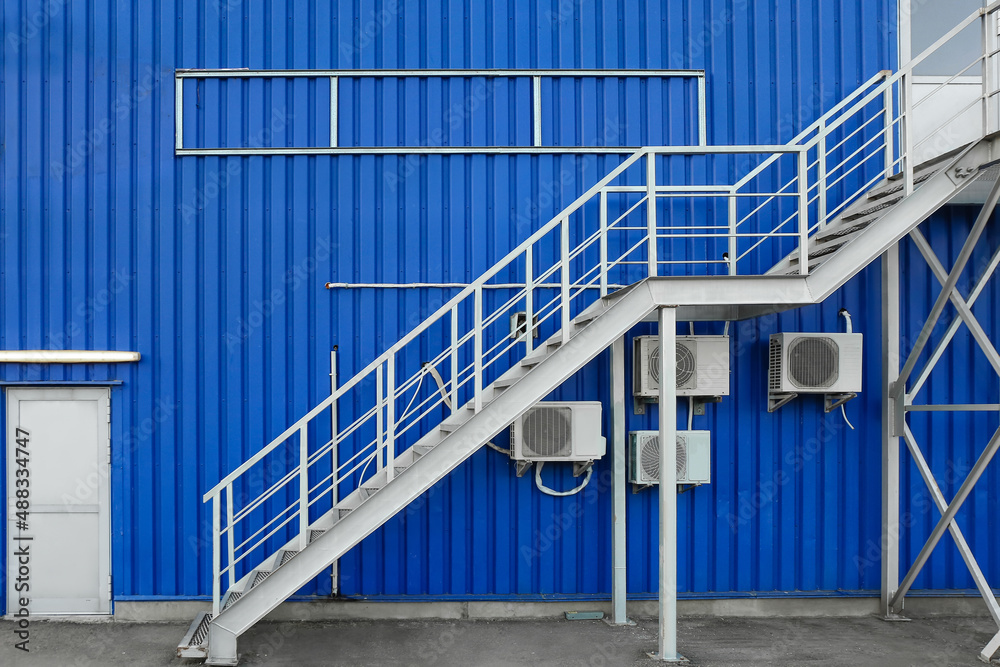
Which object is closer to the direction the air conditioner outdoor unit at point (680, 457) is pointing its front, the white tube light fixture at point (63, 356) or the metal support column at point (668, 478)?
the metal support column

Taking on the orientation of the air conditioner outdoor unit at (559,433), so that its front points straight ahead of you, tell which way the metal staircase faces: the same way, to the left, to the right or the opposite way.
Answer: to the right

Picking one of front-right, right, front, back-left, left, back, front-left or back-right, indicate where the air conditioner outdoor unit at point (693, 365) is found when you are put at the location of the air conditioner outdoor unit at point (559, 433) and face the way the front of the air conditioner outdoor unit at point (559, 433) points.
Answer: left

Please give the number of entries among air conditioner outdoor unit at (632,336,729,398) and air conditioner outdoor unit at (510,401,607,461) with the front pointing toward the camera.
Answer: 2

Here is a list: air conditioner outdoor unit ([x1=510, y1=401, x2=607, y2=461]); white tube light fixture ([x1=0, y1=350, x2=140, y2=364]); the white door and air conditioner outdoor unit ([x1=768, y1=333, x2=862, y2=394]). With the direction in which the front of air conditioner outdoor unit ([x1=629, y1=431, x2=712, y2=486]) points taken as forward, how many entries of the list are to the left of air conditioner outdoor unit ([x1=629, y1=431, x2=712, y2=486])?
1

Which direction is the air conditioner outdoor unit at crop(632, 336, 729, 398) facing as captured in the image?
toward the camera

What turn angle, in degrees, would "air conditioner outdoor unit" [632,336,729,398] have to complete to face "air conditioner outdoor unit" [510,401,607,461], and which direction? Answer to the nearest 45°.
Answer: approximately 90° to its right

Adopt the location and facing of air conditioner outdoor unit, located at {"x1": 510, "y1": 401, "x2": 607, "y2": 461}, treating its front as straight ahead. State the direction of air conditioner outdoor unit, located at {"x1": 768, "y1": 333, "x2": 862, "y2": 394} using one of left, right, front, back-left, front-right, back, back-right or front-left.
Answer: left

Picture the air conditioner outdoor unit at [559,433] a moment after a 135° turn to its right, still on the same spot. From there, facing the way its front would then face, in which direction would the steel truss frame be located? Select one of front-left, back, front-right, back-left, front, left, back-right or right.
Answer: back-right

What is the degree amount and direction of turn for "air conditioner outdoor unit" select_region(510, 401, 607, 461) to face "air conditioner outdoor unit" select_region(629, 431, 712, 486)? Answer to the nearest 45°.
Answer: approximately 90° to its left

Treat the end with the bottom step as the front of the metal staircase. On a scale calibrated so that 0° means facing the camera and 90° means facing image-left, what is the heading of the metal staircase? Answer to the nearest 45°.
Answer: approximately 90°

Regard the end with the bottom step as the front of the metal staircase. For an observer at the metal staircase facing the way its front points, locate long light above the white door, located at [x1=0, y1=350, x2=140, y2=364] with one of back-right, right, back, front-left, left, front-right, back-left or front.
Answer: front

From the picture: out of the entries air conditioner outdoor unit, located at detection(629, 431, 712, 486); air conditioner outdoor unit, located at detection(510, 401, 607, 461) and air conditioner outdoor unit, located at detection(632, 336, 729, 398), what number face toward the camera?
3

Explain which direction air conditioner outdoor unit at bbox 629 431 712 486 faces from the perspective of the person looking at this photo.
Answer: facing the viewer
